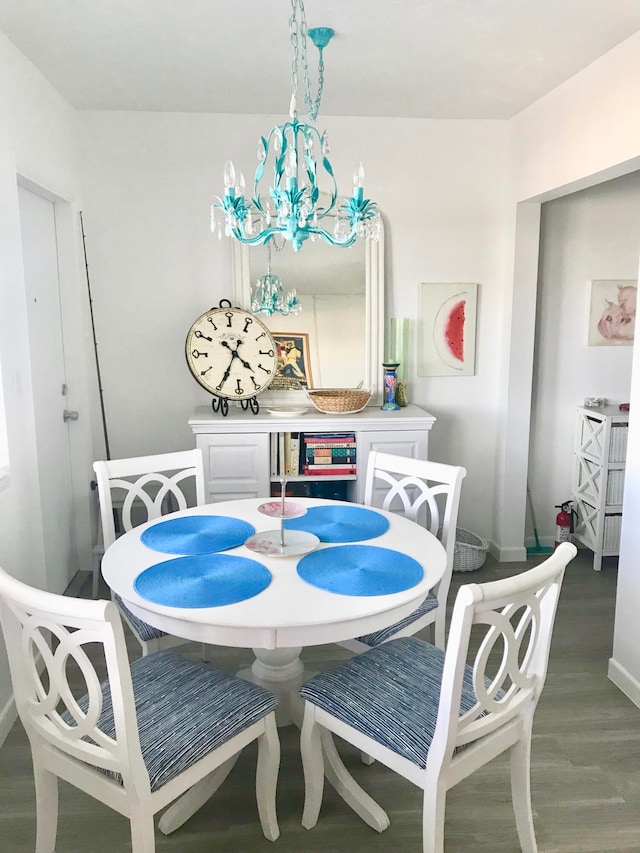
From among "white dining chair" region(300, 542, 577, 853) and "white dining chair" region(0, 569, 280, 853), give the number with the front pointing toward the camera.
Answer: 0

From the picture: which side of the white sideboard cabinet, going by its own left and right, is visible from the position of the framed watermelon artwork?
left

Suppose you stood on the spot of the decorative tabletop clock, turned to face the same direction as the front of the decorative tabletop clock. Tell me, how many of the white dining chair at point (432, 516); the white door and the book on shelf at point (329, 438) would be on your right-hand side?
1

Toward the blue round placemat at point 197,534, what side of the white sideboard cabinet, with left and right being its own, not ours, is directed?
front

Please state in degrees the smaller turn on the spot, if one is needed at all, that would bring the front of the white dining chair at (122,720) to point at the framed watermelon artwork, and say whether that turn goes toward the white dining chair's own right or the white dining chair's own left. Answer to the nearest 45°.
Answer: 0° — it already faces it

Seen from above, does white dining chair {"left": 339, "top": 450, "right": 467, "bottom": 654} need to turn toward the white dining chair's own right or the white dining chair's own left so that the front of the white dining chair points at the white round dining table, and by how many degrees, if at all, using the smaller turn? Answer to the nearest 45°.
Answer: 0° — it already faces it

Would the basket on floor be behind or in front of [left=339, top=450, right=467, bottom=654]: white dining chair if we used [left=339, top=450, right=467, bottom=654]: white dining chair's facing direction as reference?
behind
